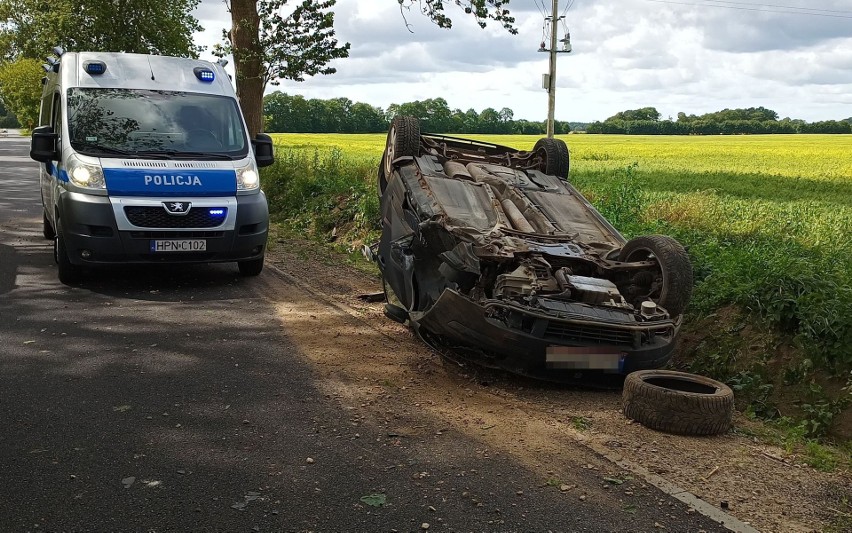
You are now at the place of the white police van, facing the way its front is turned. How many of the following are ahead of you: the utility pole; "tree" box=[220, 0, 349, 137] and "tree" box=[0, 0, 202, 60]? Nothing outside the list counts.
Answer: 0

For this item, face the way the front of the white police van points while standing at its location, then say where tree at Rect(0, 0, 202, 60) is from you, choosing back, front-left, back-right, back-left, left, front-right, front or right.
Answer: back

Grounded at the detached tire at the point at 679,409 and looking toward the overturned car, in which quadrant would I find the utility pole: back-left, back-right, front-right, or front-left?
front-right

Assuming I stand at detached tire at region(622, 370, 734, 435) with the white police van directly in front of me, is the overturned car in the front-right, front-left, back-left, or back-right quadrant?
front-right

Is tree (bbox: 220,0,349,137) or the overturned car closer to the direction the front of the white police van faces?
the overturned car

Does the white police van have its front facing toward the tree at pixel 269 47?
no

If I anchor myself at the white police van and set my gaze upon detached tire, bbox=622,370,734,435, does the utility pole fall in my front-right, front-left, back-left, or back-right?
back-left

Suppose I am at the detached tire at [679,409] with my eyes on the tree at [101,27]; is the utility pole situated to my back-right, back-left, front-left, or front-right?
front-right

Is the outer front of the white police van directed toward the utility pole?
no

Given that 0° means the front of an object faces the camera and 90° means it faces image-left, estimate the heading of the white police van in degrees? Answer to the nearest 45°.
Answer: approximately 0°

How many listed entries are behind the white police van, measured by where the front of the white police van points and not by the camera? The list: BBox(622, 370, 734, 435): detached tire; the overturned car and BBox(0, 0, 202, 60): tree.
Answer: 1

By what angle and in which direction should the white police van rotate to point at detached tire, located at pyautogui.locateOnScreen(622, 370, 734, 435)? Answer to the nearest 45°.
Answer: approximately 45° to its left

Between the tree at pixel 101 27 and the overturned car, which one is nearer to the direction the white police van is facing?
the overturned car

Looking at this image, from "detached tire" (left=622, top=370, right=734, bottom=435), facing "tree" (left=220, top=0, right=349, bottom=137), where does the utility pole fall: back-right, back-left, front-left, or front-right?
front-right

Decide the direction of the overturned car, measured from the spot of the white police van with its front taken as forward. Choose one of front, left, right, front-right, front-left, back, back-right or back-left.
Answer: front-left

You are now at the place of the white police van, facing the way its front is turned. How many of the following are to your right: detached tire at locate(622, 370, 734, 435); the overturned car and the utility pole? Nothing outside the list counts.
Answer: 0
